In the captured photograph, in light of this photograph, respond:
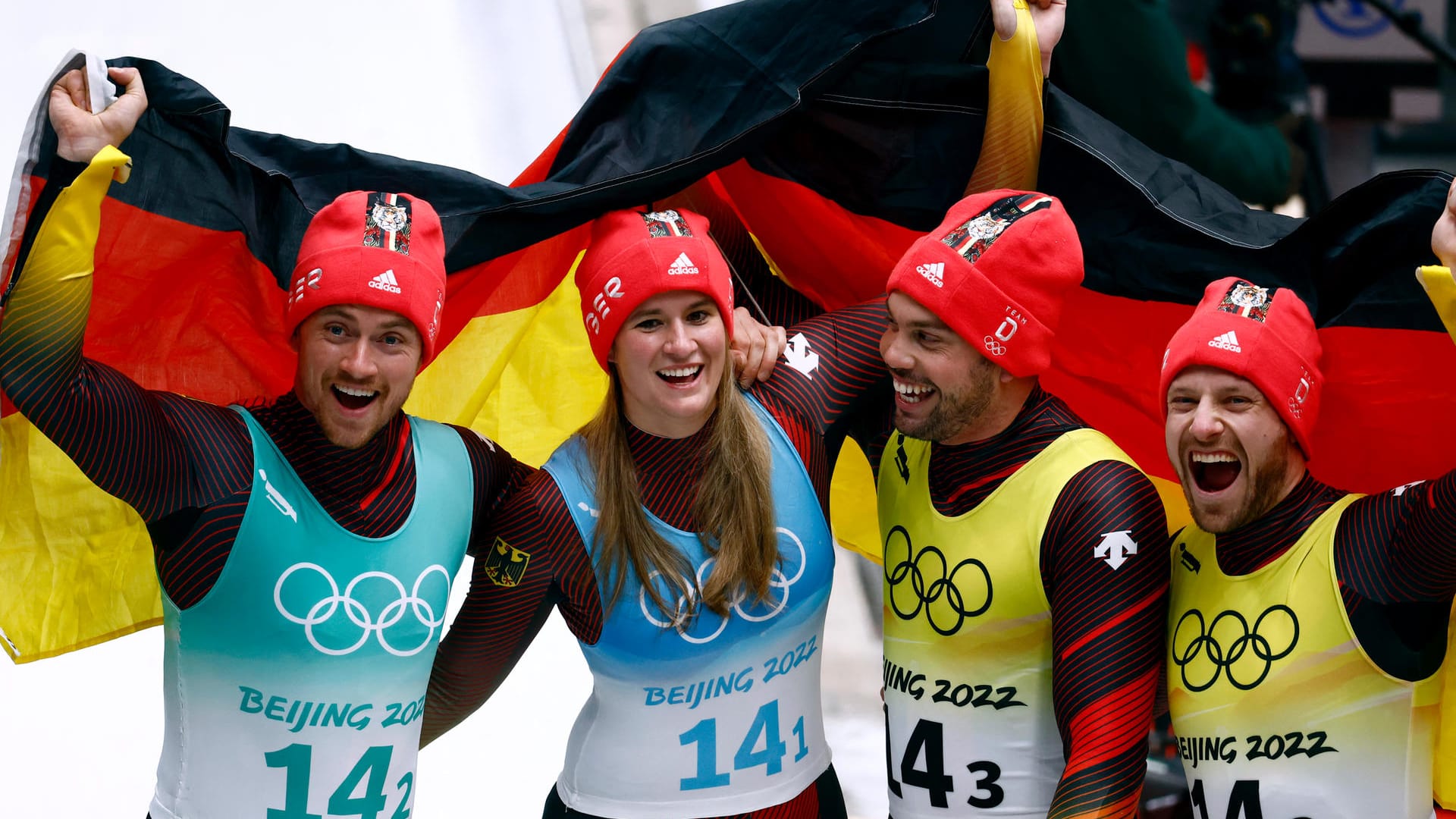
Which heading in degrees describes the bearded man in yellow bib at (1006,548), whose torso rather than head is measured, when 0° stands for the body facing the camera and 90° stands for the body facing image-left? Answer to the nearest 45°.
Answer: approximately 45°

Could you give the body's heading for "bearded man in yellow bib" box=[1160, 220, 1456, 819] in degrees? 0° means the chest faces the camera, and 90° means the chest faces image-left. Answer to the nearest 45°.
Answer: approximately 45°

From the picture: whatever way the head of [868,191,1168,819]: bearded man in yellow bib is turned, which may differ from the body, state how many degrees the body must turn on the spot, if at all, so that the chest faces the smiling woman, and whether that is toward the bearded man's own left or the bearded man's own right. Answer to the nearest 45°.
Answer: approximately 45° to the bearded man's own right

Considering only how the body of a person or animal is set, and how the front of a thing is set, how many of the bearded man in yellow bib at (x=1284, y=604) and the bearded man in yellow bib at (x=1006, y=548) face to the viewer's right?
0

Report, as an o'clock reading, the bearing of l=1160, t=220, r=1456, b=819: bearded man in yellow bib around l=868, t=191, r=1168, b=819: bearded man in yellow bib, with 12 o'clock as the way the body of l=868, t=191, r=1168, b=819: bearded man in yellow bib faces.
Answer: l=1160, t=220, r=1456, b=819: bearded man in yellow bib is roughly at 8 o'clock from l=868, t=191, r=1168, b=819: bearded man in yellow bib.

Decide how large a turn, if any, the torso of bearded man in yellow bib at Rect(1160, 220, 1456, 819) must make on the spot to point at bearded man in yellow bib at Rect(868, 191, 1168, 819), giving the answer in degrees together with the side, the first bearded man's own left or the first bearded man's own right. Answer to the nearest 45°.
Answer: approximately 45° to the first bearded man's own right

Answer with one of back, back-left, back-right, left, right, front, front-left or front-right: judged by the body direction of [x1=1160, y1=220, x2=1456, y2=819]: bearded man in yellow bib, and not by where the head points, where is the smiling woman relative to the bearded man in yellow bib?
front-right

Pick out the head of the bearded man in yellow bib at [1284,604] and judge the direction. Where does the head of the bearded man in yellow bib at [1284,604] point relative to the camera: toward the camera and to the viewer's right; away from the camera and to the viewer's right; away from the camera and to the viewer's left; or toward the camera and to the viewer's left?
toward the camera and to the viewer's left
